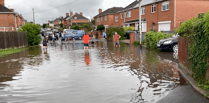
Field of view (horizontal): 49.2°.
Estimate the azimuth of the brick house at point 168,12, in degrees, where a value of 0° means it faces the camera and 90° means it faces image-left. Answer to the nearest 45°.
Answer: approximately 45°

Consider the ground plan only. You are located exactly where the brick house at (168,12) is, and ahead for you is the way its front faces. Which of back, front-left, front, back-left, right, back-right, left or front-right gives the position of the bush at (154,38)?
front-left

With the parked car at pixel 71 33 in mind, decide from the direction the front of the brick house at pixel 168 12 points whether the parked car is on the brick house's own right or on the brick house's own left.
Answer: on the brick house's own right
